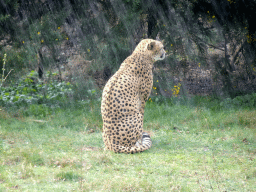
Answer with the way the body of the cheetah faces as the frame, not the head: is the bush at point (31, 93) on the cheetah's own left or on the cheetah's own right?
on the cheetah's own left

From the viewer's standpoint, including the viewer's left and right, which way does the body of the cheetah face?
facing away from the viewer and to the right of the viewer
